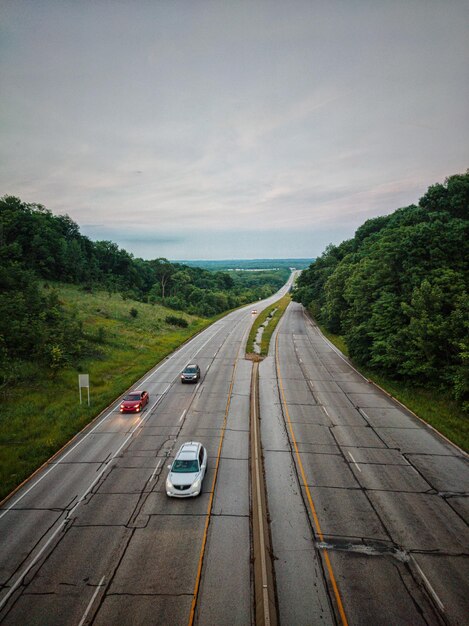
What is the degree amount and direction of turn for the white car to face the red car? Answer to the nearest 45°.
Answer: approximately 180°

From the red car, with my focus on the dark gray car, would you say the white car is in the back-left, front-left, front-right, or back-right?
back-right

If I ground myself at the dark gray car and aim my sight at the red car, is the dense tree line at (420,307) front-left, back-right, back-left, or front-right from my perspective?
back-left

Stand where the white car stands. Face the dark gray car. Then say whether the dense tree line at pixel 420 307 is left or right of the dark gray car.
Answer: right

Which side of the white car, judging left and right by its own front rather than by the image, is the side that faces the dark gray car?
back

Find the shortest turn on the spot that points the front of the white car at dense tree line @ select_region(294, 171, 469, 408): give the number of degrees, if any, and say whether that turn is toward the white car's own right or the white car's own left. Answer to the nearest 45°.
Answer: approximately 135° to the white car's own left

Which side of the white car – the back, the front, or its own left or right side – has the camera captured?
front
